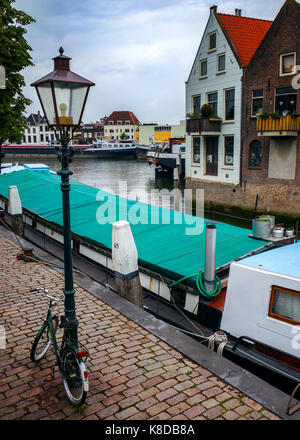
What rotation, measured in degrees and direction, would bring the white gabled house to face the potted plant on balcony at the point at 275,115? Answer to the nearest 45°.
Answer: approximately 90° to its left

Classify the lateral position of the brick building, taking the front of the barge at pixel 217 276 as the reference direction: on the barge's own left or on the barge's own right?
on the barge's own right

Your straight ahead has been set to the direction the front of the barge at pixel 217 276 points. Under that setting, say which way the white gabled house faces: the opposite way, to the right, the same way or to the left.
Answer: to the left

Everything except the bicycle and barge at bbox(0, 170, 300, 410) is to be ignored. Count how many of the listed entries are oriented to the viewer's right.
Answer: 0

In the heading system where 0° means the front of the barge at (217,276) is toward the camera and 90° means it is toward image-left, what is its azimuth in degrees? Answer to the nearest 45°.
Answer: approximately 135°

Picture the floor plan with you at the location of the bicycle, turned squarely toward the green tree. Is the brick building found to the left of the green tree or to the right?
right

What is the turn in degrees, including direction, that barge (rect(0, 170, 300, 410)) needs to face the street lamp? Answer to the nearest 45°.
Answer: approximately 90° to its left

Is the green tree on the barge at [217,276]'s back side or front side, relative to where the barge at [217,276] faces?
on the front side

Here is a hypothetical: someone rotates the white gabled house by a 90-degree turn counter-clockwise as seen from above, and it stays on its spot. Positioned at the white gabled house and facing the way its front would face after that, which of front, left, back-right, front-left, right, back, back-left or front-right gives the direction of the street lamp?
front-right
